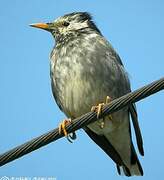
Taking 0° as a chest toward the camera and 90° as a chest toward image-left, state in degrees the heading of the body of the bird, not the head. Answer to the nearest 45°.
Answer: approximately 45°
